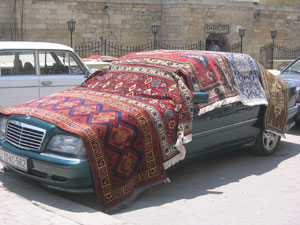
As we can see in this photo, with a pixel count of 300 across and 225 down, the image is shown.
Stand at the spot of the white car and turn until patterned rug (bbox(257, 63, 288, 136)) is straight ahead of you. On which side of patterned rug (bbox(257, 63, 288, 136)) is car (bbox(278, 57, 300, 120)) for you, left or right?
left

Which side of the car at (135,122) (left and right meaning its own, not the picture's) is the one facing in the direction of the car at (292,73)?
back

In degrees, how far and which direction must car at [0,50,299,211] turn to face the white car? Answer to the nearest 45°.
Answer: approximately 90° to its right
